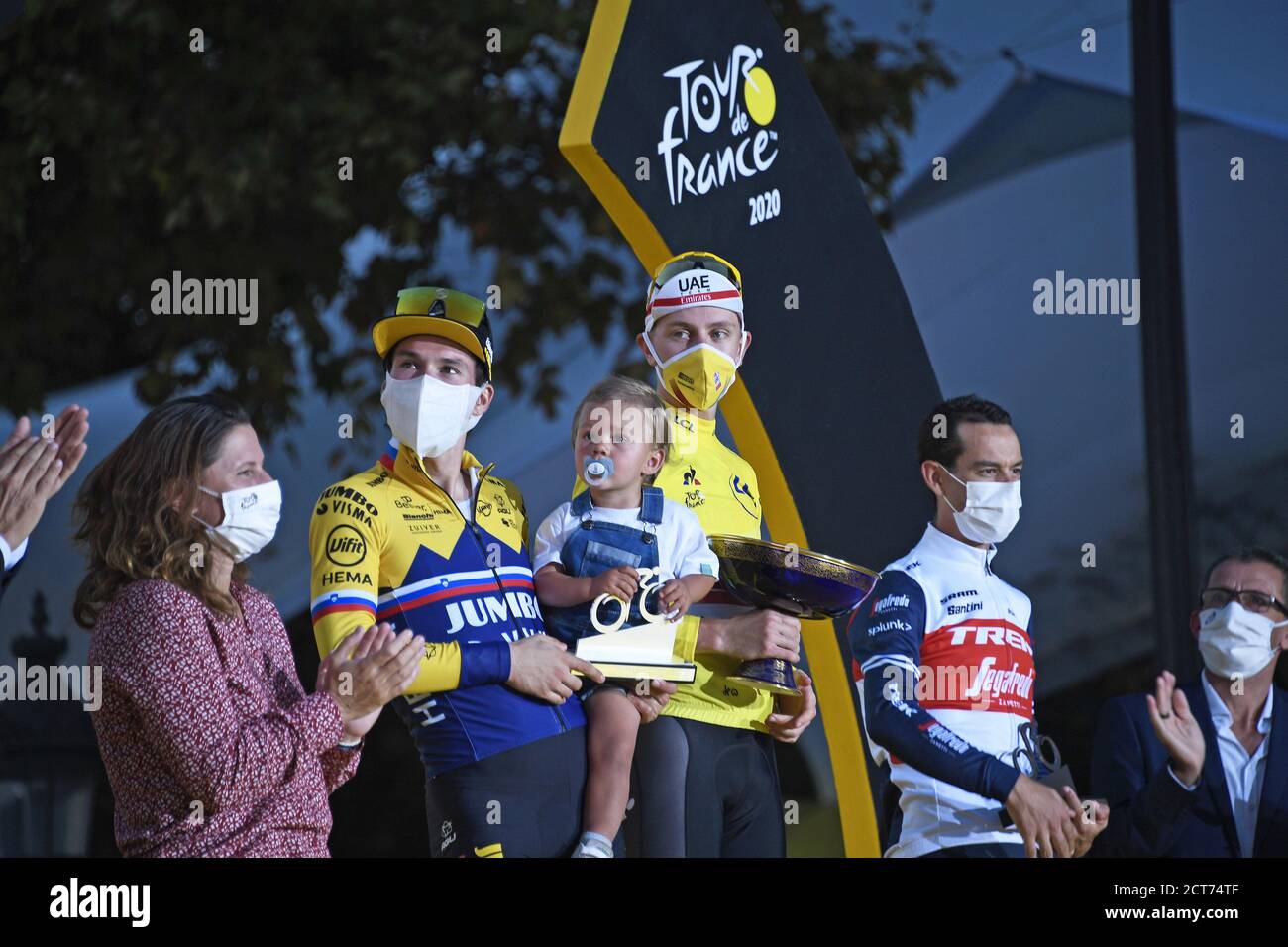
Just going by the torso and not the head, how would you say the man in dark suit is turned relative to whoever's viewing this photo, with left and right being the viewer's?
facing the viewer

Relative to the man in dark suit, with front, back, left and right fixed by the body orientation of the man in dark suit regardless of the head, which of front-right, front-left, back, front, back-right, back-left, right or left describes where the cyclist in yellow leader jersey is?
front-right

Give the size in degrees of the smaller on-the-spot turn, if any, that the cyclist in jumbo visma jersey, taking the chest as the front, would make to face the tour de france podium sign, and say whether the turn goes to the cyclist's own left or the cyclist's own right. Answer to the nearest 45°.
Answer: approximately 90° to the cyclist's own left

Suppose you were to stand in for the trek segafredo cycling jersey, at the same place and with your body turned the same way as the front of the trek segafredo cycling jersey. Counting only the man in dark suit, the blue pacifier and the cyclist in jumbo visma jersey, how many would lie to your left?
1

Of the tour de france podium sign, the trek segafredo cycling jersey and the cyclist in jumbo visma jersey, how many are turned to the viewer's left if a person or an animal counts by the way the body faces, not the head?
0

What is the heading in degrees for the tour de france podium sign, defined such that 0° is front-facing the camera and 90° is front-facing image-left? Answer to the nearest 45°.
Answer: approximately 315°

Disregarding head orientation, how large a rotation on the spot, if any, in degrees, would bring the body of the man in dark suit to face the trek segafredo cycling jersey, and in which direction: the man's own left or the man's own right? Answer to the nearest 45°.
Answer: approximately 45° to the man's own right
